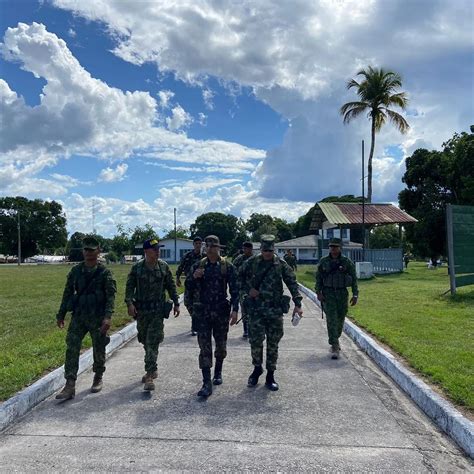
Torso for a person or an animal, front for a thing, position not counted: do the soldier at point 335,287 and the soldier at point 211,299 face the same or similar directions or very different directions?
same or similar directions

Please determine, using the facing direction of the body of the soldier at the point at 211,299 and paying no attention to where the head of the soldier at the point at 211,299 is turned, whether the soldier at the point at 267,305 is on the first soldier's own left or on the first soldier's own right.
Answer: on the first soldier's own left

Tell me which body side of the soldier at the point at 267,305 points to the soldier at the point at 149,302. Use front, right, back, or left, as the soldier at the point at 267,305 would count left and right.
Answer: right

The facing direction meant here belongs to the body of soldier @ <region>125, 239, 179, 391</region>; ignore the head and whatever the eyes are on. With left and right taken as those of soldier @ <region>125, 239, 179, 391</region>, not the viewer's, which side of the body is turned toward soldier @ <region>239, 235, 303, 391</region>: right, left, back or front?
left

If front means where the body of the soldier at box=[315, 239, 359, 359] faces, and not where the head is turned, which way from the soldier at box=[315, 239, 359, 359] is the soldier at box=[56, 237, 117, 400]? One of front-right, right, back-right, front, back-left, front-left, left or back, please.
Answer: front-right

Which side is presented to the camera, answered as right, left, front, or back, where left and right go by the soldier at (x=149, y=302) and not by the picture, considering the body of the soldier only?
front

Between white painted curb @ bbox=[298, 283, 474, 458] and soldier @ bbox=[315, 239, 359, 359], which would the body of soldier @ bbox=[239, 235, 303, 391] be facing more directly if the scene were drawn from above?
the white painted curb

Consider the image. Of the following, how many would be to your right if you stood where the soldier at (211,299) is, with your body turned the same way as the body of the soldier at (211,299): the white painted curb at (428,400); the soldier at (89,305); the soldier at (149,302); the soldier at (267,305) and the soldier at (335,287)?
2

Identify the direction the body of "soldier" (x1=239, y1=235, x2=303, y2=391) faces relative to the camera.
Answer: toward the camera

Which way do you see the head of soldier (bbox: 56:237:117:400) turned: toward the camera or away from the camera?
toward the camera

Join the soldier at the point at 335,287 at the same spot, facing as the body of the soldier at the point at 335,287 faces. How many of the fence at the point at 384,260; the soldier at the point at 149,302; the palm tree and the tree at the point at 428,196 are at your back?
3

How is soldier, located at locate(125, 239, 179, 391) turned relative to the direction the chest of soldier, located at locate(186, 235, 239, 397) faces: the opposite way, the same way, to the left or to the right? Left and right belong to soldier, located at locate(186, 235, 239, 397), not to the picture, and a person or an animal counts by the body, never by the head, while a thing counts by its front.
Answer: the same way

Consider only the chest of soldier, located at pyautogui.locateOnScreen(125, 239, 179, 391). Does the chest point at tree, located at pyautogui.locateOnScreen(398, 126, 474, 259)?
no

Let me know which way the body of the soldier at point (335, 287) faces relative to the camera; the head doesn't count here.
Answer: toward the camera

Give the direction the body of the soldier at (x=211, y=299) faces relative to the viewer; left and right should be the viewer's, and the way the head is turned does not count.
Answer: facing the viewer

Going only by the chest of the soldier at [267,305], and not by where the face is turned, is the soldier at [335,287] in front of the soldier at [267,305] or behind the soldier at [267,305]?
behind

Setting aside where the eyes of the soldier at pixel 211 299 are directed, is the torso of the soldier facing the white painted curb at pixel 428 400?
no
